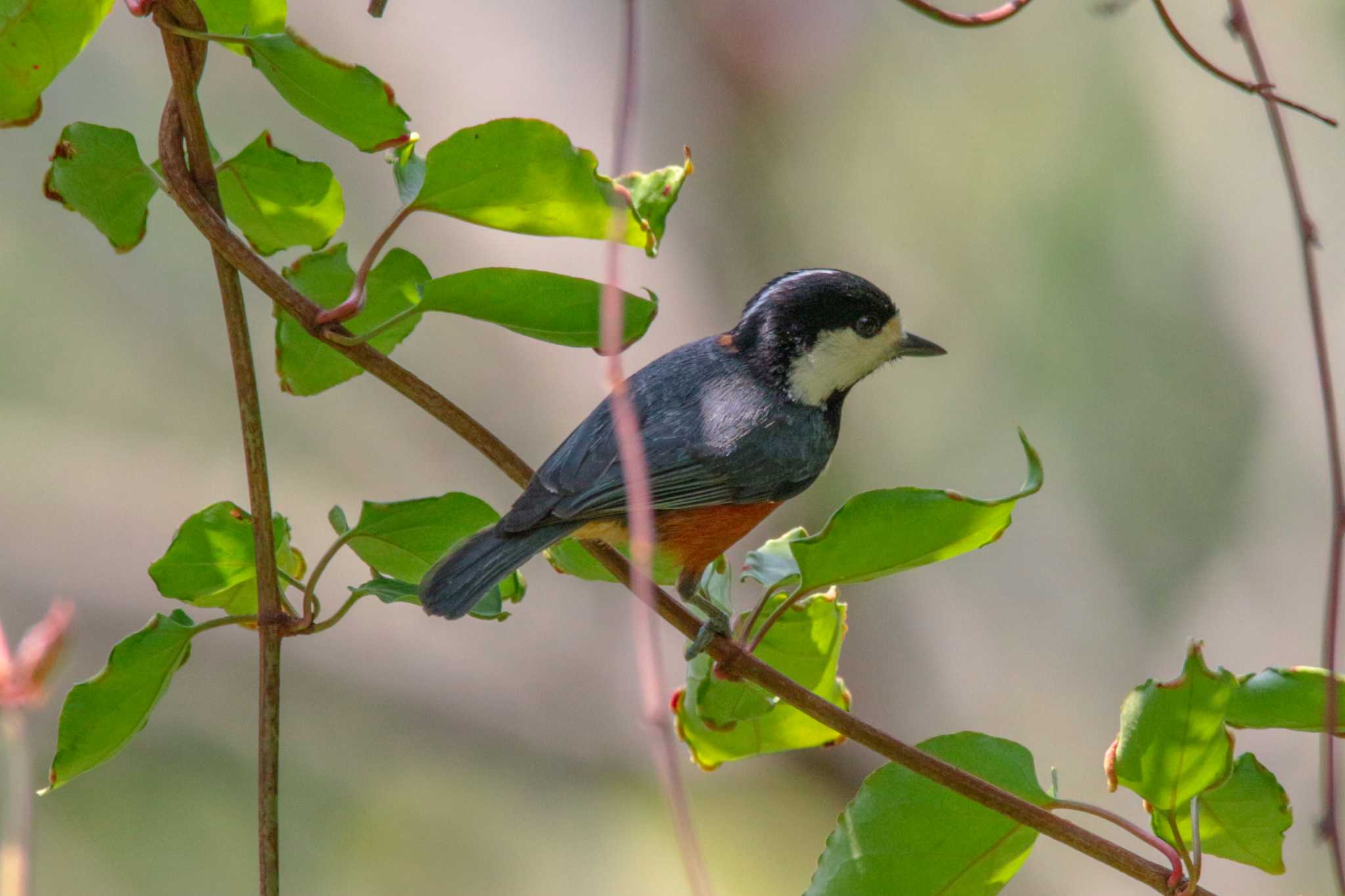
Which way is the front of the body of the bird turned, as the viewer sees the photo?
to the viewer's right
